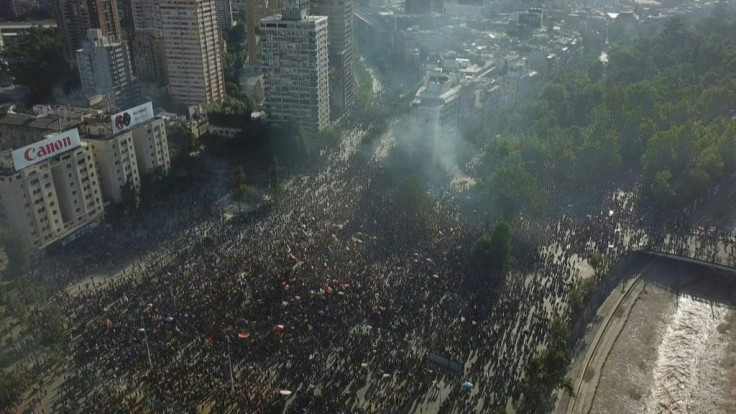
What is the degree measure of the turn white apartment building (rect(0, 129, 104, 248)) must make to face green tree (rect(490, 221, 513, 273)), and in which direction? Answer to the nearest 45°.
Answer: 0° — it already faces it

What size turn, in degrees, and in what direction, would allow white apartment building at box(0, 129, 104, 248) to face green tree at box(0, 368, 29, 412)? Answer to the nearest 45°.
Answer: approximately 45° to its right

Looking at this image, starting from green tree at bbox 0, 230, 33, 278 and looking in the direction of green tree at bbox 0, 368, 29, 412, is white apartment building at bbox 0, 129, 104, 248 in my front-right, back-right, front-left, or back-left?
back-left

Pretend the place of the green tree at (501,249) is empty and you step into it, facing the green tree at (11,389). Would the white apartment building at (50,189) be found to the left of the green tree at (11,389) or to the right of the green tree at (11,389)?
right

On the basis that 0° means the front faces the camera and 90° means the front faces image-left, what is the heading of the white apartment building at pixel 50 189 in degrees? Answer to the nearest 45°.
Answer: approximately 315°

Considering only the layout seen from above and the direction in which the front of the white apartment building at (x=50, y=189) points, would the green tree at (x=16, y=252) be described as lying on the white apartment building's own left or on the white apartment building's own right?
on the white apartment building's own right
